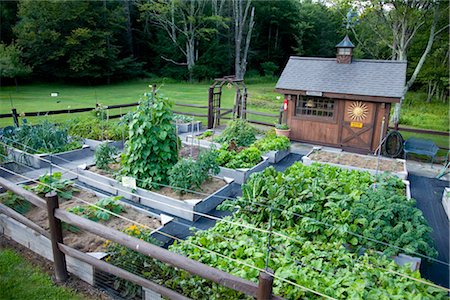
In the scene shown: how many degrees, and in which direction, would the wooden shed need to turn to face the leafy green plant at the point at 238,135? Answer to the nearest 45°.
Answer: approximately 45° to its right

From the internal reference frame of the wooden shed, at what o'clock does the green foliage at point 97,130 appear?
The green foliage is roughly at 2 o'clock from the wooden shed.

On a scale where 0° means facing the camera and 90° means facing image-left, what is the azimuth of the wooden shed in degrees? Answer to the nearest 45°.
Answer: approximately 0°

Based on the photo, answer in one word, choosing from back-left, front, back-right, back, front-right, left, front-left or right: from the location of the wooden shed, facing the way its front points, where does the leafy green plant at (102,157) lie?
front-right

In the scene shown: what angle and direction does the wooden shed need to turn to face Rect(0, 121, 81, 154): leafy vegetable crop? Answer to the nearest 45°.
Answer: approximately 45° to its right

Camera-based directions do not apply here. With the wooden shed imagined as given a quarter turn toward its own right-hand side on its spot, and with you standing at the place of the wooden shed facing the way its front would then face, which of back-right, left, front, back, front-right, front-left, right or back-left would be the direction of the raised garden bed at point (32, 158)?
front-left

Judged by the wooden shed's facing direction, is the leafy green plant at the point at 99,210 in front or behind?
in front

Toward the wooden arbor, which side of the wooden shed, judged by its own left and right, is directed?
right

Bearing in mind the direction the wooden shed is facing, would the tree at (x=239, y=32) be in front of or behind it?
behind

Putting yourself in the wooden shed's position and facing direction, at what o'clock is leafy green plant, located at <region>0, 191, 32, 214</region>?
The leafy green plant is roughly at 1 o'clock from the wooden shed.

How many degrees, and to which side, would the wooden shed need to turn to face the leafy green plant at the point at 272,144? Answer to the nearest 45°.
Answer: approximately 45° to its right

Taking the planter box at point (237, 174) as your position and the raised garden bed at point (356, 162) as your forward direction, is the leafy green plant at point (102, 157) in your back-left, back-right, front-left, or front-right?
back-left

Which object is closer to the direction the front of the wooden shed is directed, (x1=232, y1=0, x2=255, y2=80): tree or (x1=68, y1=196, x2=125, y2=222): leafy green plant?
the leafy green plant

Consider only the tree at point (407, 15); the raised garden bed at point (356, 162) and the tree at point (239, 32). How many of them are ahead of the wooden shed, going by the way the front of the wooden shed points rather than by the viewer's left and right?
1
